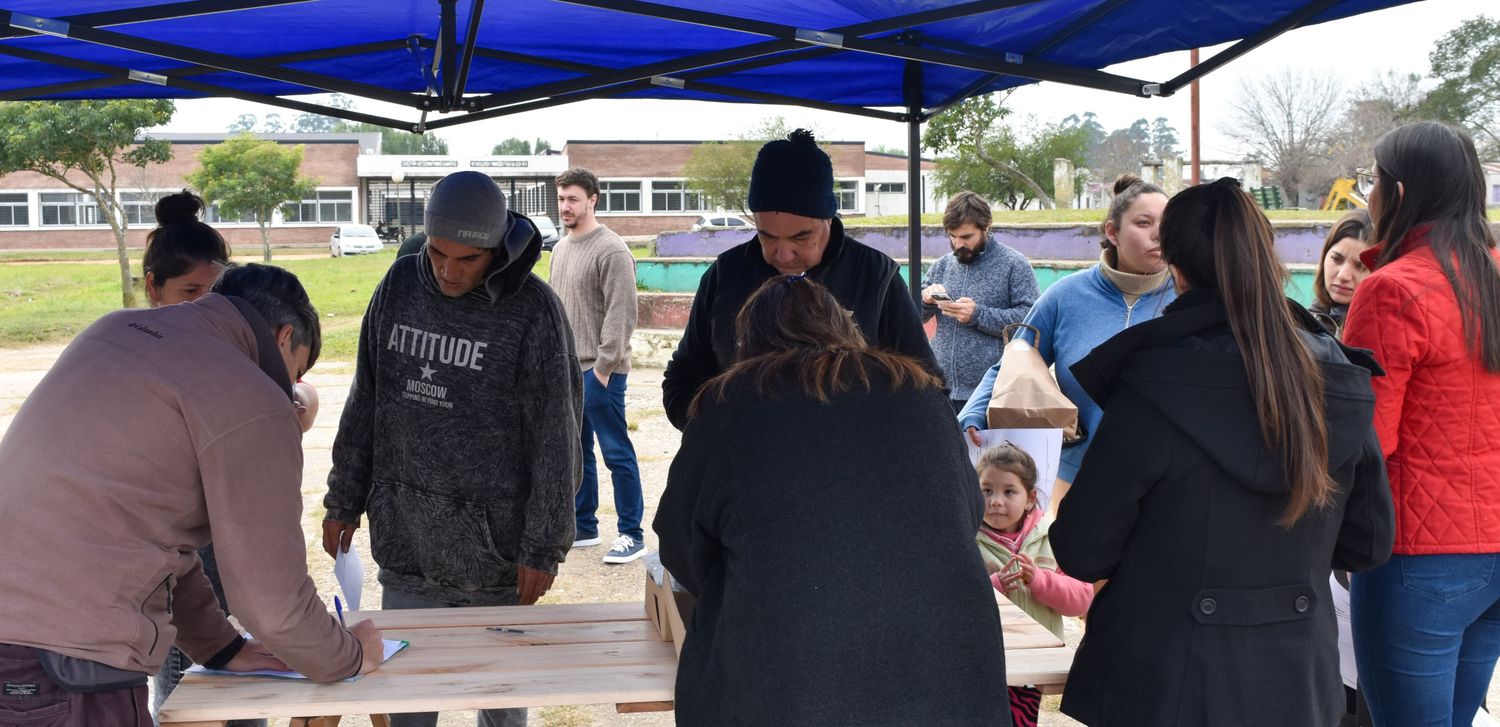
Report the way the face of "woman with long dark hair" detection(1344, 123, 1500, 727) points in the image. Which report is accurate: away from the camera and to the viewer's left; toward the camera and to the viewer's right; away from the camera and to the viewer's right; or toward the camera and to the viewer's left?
away from the camera and to the viewer's left

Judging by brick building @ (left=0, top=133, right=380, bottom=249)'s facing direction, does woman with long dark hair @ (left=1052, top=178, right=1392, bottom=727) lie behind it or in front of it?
in front

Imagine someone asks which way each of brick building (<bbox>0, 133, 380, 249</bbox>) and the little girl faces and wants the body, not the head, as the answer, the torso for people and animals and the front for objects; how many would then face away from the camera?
0

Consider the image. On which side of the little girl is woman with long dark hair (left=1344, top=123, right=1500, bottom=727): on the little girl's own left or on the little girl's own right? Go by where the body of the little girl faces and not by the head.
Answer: on the little girl's own left

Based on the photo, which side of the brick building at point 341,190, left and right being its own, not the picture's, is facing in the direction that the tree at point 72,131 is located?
front

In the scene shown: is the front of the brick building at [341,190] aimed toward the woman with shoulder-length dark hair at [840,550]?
yes

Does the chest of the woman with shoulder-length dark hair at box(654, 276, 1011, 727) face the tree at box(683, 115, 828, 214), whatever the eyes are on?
yes

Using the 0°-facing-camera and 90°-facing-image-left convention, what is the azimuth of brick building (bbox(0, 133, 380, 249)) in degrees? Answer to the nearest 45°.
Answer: approximately 0°

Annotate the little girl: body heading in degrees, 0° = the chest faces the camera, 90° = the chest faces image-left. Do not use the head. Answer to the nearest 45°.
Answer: approximately 45°

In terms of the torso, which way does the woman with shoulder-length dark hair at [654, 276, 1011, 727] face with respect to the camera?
away from the camera

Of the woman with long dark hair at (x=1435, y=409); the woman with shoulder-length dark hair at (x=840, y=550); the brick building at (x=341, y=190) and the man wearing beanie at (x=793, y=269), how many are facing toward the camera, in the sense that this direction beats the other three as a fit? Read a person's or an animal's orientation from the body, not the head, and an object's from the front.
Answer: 2
